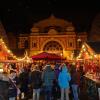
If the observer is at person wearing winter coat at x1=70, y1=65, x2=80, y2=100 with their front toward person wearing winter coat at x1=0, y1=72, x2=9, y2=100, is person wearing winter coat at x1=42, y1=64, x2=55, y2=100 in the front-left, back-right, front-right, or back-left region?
front-right

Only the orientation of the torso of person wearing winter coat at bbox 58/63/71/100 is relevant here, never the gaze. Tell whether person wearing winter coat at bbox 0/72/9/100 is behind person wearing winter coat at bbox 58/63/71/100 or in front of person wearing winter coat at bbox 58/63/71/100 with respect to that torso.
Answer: behind

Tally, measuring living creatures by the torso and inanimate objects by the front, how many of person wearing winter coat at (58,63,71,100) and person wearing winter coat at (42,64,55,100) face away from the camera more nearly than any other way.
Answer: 2

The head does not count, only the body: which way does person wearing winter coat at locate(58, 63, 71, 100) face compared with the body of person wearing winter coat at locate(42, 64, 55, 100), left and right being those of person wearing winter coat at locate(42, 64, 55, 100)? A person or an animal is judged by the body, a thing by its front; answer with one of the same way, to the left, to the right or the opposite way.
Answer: the same way

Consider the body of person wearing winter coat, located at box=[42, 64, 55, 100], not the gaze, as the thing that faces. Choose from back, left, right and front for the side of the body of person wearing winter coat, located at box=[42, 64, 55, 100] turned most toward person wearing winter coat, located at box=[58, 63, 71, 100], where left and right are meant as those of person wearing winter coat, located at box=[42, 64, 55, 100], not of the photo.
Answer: right

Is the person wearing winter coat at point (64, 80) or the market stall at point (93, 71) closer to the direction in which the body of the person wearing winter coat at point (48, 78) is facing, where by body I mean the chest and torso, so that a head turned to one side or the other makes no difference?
the market stall

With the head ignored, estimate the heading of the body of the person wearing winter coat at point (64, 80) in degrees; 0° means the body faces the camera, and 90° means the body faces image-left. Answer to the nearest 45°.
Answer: approximately 180°

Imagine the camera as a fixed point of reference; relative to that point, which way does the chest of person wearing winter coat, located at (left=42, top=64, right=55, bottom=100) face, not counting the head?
away from the camera
